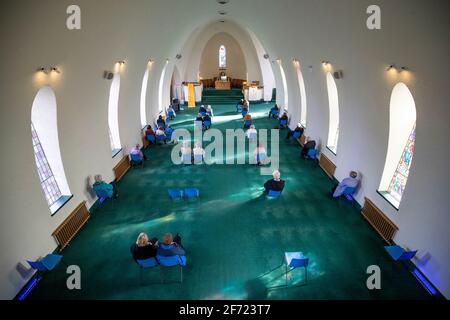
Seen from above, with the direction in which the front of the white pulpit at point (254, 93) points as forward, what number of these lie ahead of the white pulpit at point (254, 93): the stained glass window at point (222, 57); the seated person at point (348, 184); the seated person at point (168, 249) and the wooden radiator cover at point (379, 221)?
3

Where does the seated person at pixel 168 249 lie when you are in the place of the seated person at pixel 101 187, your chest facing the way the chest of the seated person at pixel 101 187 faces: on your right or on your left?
on your right

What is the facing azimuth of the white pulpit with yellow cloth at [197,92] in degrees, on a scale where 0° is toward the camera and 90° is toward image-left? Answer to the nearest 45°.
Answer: approximately 0°

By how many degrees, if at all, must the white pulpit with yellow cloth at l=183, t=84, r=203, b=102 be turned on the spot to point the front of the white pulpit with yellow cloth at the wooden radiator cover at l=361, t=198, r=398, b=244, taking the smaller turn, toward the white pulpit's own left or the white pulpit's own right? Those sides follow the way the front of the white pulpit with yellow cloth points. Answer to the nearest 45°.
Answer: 0° — it already faces it

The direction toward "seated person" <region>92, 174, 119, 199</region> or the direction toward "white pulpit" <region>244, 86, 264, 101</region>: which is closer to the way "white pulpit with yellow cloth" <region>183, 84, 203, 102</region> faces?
the seated person

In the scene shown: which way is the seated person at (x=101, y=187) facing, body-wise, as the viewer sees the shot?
to the viewer's right

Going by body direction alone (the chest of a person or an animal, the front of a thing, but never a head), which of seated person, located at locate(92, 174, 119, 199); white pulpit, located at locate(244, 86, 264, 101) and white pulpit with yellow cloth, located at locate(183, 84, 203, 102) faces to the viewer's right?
the seated person
